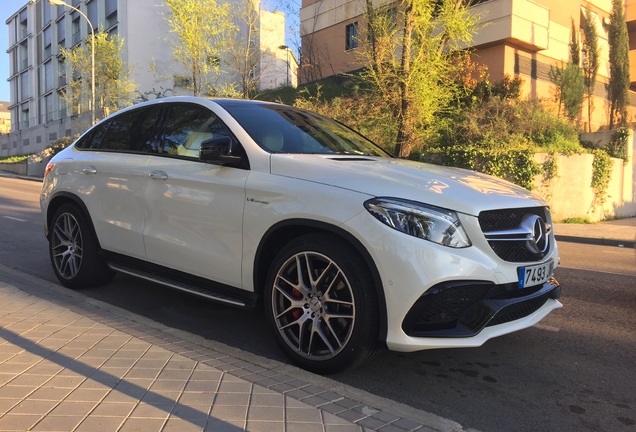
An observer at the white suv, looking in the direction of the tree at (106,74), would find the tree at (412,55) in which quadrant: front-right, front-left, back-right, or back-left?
front-right

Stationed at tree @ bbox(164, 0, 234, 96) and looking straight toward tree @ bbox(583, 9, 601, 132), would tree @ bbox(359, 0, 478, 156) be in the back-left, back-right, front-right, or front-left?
front-right

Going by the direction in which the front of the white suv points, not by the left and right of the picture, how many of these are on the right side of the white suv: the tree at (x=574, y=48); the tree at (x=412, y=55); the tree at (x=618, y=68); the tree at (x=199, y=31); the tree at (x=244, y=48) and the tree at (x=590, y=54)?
0

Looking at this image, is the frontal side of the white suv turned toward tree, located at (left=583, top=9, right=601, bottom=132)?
no

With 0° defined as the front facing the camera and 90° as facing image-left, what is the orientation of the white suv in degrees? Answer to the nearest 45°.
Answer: approximately 315°

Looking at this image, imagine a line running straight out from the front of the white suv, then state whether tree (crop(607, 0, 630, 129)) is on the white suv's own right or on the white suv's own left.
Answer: on the white suv's own left

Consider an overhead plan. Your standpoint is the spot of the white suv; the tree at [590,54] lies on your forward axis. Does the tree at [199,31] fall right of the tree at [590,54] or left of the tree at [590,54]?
left

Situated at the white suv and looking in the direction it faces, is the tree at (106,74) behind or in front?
behind

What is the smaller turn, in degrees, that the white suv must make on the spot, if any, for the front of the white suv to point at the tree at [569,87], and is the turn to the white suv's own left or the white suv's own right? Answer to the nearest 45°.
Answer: approximately 90° to the white suv's own left

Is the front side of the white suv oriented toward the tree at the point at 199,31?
no

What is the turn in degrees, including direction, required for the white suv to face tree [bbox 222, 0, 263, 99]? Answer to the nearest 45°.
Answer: approximately 135° to its left

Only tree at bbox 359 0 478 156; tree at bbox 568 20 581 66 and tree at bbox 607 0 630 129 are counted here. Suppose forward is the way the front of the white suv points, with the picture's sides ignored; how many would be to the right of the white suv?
0

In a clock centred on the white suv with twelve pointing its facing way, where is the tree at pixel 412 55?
The tree is roughly at 8 o'clock from the white suv.

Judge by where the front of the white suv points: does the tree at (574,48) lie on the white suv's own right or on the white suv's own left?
on the white suv's own left
